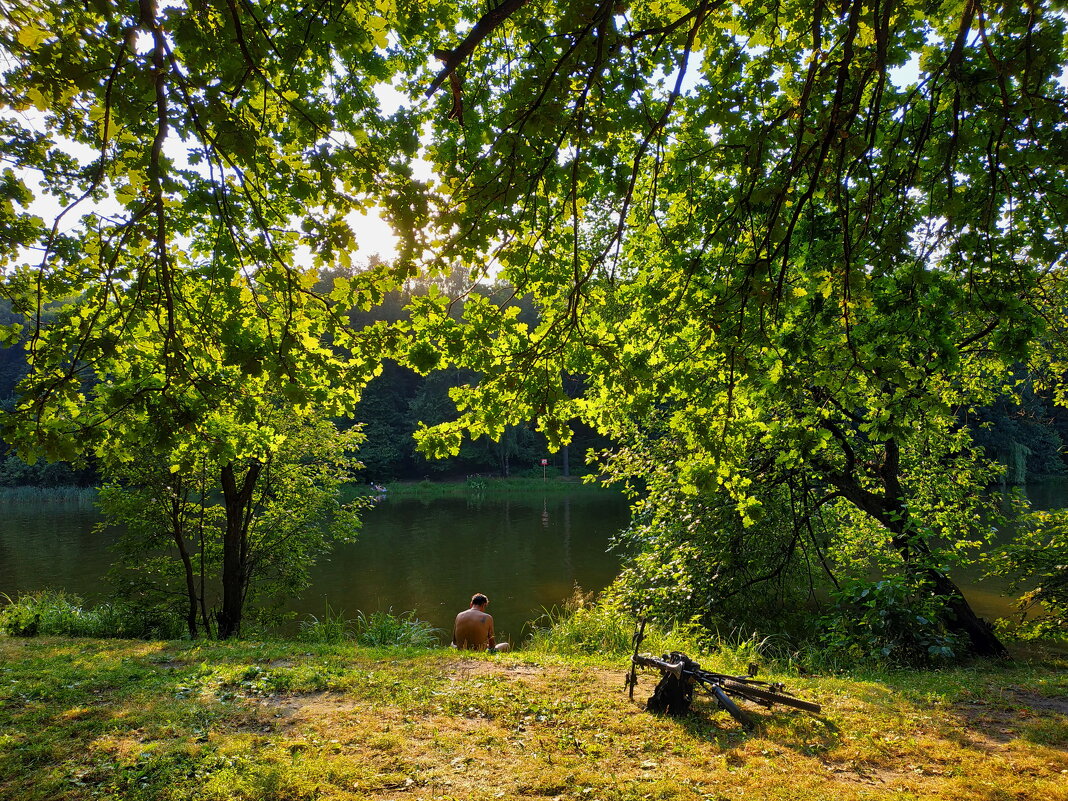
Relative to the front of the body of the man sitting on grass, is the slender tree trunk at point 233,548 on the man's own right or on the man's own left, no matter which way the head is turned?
on the man's own left

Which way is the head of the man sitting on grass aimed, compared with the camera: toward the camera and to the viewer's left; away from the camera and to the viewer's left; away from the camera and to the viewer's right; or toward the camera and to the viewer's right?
away from the camera and to the viewer's right

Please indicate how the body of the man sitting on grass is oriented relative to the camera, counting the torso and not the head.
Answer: away from the camera

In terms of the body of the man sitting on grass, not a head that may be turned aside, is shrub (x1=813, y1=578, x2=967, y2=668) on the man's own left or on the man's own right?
on the man's own right

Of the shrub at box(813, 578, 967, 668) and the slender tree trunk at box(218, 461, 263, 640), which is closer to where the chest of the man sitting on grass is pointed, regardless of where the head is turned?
the slender tree trunk

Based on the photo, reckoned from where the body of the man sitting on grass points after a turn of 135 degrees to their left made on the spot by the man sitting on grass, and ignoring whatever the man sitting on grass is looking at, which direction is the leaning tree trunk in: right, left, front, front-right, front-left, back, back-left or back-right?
back-left
